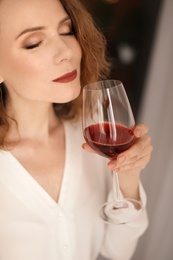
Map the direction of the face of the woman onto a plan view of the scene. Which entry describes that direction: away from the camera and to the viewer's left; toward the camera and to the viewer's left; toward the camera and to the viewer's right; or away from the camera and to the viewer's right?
toward the camera and to the viewer's right
